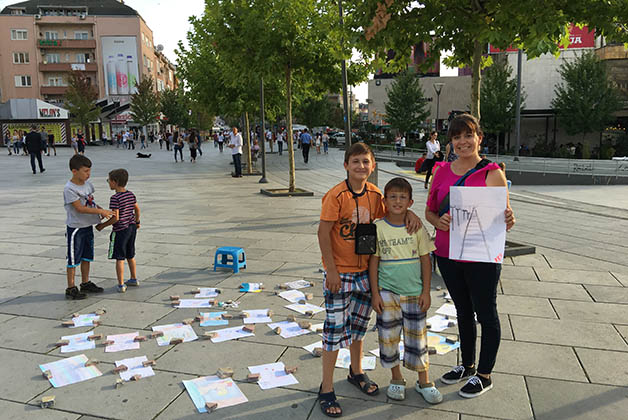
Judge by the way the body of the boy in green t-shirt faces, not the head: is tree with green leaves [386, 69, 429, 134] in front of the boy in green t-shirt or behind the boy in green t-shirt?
behind

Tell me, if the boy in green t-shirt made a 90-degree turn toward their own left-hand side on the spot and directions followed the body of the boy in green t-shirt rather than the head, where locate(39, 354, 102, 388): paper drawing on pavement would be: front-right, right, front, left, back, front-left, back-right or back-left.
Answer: back

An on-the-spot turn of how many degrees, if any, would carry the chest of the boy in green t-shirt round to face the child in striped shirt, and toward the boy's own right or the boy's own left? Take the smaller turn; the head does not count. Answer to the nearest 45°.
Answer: approximately 135° to the boy's own right

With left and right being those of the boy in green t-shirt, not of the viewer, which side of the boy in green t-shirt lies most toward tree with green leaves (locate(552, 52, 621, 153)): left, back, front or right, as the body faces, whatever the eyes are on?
back

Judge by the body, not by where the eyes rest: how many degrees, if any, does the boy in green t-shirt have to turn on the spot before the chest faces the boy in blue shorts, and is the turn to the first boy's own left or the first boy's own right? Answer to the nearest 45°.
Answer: approximately 135° to the first boy's own right

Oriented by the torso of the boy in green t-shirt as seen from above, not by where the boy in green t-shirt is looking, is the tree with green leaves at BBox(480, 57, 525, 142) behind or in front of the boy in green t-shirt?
behind

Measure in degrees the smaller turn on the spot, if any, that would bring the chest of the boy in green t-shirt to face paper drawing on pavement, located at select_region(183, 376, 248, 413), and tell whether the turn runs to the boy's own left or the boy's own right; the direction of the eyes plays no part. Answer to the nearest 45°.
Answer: approximately 90° to the boy's own right
